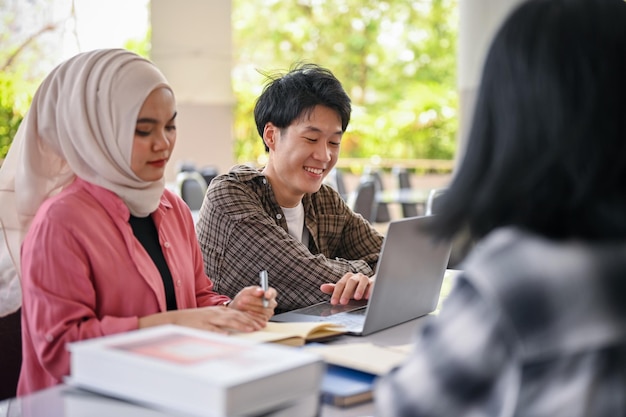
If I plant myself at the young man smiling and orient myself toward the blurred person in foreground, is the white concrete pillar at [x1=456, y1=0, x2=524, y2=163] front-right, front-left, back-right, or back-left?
back-left

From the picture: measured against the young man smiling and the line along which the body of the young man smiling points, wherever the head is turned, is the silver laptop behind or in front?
in front

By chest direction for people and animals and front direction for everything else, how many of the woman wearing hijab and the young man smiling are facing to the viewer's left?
0

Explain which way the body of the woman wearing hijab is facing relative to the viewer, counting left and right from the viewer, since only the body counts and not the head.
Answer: facing the viewer and to the right of the viewer

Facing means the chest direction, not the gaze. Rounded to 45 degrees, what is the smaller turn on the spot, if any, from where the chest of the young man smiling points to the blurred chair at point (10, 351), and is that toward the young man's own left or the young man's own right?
approximately 90° to the young man's own right

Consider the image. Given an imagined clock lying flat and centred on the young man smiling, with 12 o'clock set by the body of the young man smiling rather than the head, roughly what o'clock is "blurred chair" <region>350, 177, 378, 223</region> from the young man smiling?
The blurred chair is roughly at 8 o'clock from the young man smiling.

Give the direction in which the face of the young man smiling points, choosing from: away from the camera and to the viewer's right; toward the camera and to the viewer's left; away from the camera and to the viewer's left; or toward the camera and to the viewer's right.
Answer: toward the camera and to the viewer's right

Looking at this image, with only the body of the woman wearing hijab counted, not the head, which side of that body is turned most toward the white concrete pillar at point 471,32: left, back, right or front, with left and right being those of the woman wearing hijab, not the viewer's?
left

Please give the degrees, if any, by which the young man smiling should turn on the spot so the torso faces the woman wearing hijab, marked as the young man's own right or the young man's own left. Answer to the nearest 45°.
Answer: approximately 90° to the young man's own right

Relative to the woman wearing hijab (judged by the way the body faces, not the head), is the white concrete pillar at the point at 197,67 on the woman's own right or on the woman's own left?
on the woman's own left
